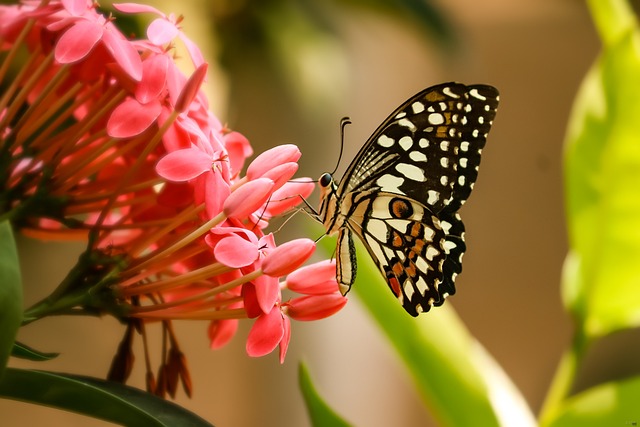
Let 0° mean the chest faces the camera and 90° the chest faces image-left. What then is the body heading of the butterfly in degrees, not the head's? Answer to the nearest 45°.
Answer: approximately 90°
